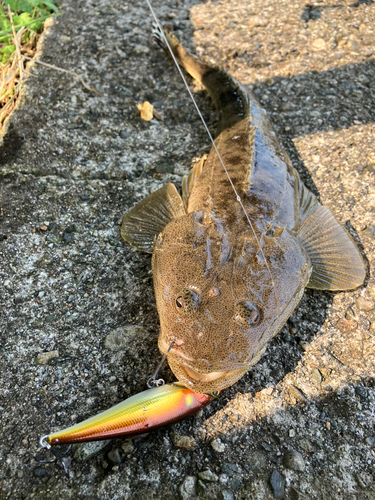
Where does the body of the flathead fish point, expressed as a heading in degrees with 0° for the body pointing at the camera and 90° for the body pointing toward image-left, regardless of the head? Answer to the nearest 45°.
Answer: approximately 0°

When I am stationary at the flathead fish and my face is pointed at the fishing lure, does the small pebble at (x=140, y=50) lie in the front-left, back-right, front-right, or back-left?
back-right

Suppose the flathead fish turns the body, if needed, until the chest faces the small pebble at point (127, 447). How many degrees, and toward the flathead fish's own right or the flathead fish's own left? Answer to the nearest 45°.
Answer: approximately 45° to the flathead fish's own right

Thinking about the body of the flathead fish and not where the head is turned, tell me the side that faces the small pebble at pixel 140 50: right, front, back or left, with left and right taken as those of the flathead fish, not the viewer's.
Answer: back

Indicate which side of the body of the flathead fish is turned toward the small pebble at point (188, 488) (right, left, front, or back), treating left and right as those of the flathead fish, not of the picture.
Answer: front

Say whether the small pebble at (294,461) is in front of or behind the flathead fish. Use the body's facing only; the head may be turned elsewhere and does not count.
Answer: in front

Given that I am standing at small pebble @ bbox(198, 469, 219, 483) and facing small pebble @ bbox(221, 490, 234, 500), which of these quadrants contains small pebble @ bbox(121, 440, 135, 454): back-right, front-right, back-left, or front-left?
back-right

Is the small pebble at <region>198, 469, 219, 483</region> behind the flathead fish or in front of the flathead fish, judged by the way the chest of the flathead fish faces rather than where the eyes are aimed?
in front

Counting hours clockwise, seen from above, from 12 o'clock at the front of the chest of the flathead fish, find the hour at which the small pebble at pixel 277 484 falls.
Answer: The small pebble is roughly at 12 o'clock from the flathead fish.

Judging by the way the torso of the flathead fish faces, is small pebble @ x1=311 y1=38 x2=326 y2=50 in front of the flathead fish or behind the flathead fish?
behind

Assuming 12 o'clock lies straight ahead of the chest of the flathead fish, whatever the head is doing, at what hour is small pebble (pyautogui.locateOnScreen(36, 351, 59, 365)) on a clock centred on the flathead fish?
The small pebble is roughly at 2 o'clock from the flathead fish.
